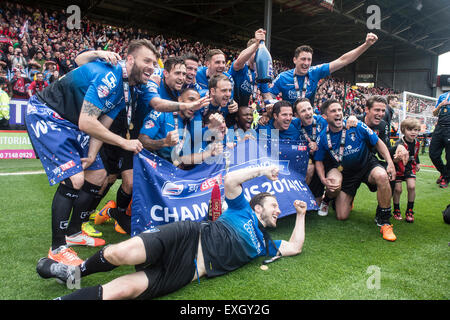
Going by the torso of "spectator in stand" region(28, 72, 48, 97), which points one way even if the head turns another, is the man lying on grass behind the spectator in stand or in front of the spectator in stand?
in front

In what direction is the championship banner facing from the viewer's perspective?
toward the camera

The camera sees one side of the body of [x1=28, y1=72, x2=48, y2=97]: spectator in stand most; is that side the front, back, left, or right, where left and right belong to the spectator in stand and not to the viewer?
front

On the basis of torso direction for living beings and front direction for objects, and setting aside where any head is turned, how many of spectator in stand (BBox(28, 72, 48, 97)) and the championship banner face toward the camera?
2

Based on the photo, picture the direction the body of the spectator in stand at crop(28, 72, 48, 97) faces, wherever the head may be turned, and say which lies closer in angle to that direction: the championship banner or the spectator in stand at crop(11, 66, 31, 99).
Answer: the championship banner

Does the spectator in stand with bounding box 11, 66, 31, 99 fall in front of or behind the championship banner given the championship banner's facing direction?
behind

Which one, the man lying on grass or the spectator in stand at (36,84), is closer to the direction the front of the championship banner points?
the man lying on grass

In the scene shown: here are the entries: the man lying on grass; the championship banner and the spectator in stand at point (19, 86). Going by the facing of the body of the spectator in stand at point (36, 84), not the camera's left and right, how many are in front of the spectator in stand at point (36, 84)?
2

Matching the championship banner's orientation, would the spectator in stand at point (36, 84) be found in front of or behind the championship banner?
behind

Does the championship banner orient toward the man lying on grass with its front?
yes

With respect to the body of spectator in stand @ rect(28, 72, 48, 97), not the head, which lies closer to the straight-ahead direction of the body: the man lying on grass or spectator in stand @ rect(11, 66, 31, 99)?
the man lying on grass

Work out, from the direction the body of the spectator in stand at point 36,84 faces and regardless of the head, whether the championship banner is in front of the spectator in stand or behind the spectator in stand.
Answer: in front
